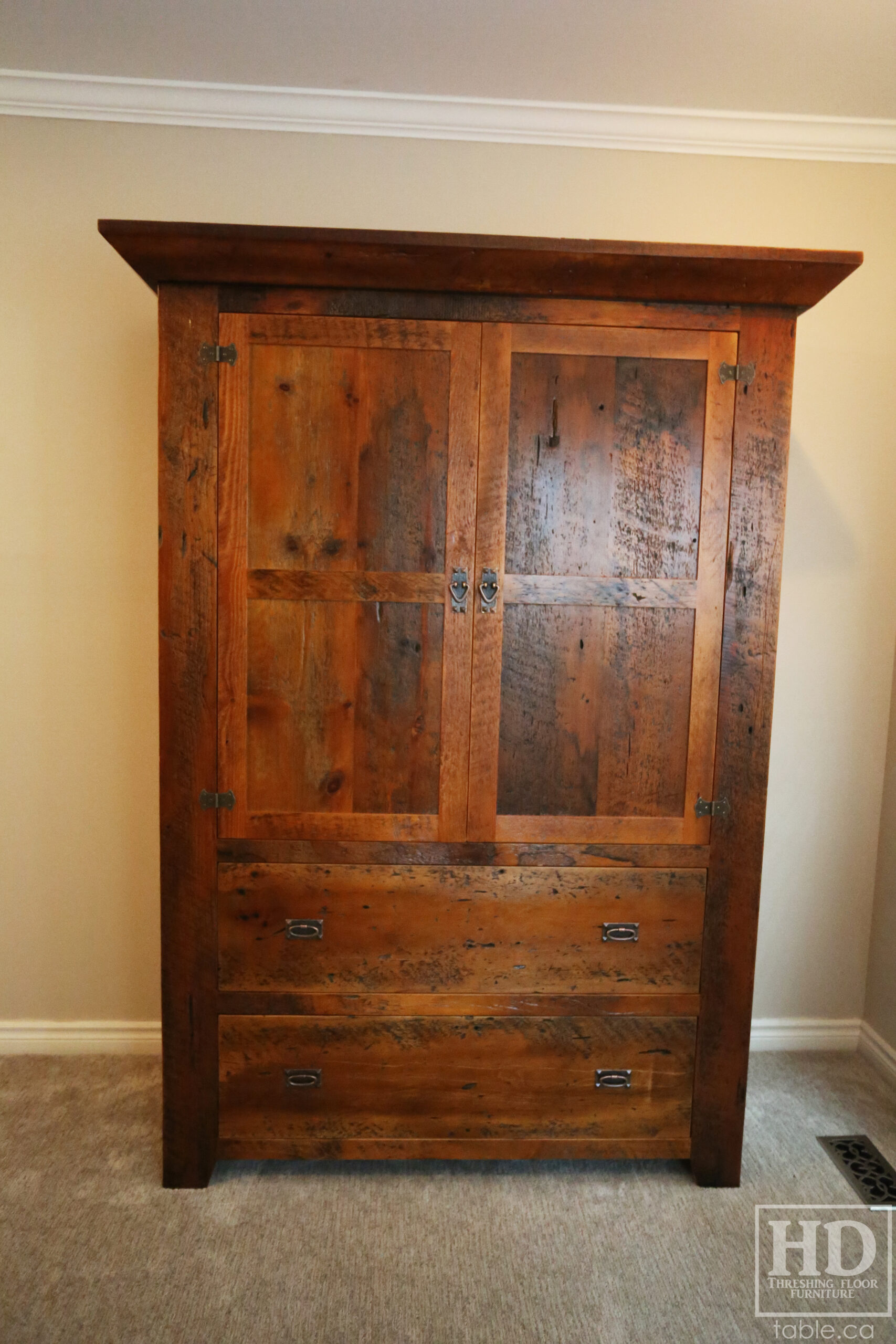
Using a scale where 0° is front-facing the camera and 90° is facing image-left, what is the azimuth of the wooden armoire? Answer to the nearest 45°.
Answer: approximately 0°
